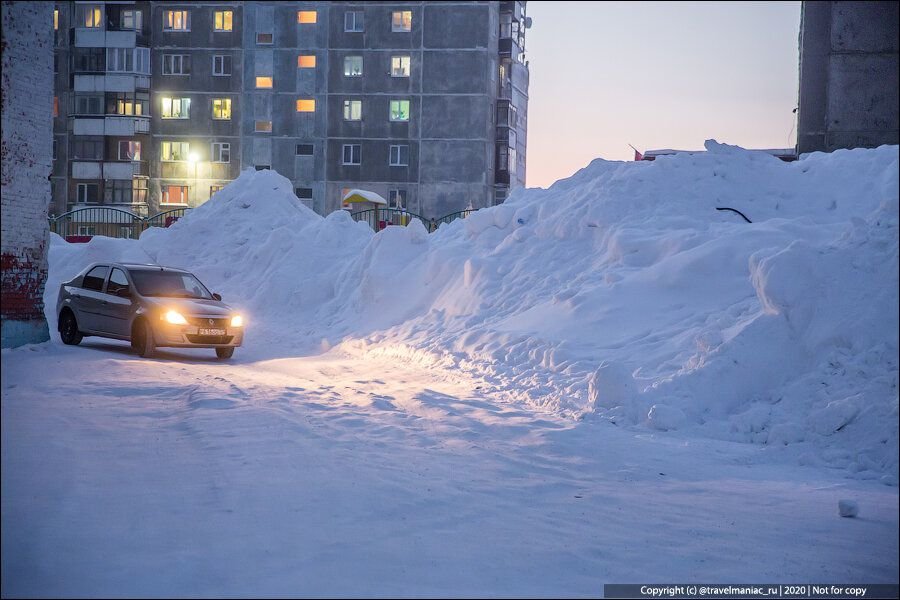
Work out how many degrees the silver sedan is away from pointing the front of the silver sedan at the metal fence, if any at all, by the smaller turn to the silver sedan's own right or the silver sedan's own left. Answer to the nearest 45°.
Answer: approximately 135° to the silver sedan's own left

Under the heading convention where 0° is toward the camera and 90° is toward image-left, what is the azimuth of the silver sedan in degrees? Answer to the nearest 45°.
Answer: approximately 315°
